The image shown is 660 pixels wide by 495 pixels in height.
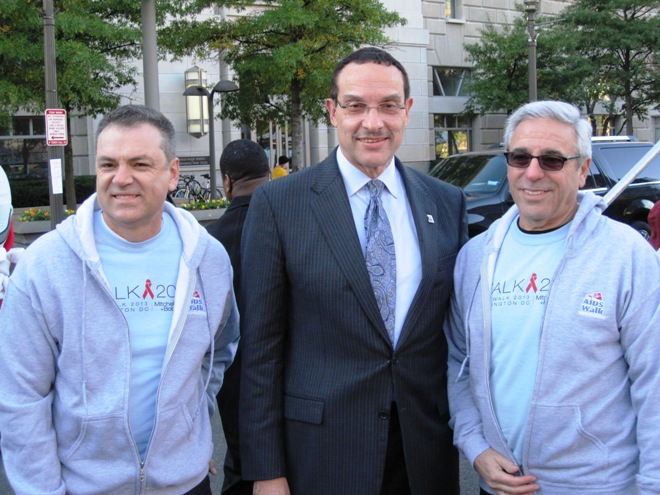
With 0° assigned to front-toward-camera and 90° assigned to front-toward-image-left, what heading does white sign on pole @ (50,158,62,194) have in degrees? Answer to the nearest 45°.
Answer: approximately 0°

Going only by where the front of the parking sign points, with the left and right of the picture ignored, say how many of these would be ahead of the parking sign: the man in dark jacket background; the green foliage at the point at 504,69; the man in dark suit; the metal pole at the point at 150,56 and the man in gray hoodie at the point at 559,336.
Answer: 3

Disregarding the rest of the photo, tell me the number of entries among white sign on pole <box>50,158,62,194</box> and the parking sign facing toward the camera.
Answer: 2

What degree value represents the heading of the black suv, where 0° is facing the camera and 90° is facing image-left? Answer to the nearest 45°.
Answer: approximately 45°
